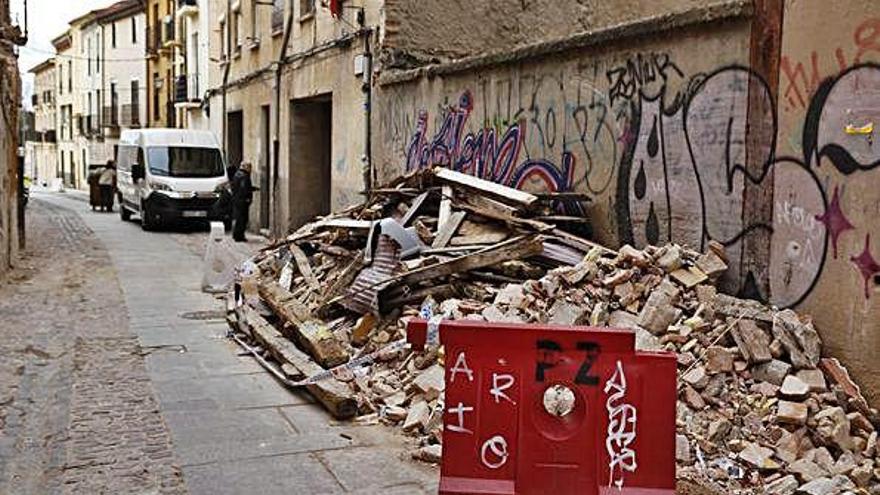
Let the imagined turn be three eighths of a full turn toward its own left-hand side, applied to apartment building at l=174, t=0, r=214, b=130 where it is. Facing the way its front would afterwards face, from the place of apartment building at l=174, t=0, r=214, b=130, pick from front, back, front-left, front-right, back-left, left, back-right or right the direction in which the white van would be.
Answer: right

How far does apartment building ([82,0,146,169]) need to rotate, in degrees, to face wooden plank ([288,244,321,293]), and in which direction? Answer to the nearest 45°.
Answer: approximately 45° to its left

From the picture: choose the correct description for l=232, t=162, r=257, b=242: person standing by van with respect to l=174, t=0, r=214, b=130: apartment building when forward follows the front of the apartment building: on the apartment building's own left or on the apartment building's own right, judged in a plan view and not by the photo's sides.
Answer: on the apartment building's own left

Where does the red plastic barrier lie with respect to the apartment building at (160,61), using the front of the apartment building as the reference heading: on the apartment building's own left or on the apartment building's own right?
on the apartment building's own left

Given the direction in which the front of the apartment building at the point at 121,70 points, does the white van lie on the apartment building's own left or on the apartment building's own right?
on the apartment building's own left

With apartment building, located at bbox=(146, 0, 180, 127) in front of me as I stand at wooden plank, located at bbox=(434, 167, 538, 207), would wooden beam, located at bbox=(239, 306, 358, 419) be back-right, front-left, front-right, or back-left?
back-left

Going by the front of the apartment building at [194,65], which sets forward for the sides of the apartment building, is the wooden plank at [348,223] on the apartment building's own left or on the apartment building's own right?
on the apartment building's own left

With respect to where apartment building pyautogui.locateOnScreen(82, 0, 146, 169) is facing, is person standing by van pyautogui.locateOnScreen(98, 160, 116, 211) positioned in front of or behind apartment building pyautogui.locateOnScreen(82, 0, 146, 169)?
in front

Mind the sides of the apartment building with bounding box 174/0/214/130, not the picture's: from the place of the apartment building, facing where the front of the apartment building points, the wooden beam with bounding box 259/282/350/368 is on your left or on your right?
on your left

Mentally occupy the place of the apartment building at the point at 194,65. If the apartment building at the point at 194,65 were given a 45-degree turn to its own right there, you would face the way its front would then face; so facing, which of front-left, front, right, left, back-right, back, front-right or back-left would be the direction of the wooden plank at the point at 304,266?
left

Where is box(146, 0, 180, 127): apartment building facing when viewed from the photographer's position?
facing the viewer and to the left of the viewer

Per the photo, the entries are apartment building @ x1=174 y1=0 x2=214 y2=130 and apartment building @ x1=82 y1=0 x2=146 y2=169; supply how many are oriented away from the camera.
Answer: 0

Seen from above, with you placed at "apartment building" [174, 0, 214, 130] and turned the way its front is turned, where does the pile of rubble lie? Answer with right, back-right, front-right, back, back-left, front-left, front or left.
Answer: front-left

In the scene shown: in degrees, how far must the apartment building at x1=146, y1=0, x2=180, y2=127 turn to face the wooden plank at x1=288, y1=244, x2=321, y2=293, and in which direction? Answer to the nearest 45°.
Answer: approximately 45° to its left
